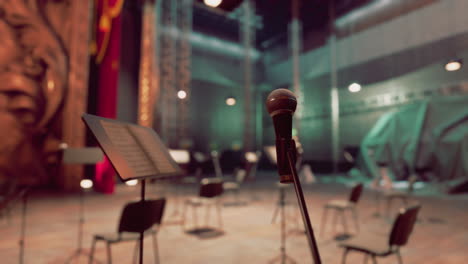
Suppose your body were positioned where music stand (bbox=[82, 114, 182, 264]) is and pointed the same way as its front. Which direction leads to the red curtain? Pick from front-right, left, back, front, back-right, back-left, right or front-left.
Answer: back-left

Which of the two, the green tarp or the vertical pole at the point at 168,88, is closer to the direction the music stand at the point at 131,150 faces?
the green tarp

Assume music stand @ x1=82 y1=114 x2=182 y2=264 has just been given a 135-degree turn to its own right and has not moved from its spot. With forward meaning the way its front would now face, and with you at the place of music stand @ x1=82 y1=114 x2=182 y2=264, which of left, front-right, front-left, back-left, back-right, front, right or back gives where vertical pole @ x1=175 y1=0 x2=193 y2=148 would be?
right

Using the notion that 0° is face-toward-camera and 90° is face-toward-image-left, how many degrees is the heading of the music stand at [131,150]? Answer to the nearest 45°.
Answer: approximately 315°

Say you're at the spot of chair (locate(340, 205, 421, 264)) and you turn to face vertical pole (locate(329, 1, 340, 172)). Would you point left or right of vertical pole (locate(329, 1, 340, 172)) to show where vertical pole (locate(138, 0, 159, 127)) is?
left
